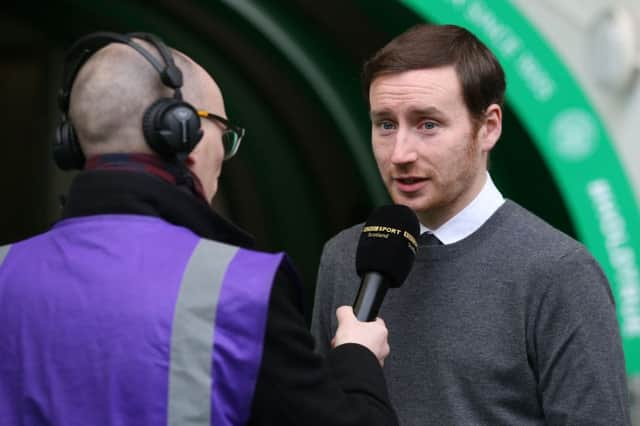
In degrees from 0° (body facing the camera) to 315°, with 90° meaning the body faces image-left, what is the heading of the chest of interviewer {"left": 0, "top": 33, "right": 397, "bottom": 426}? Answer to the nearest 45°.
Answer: approximately 225°

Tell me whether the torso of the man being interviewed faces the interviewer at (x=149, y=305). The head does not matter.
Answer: yes

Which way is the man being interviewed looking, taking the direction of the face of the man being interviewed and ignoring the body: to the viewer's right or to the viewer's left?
to the viewer's left

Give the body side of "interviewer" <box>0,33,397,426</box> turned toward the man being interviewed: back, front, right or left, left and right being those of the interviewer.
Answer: front

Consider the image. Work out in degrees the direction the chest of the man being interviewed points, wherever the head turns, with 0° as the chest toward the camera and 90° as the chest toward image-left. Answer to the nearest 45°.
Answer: approximately 45°

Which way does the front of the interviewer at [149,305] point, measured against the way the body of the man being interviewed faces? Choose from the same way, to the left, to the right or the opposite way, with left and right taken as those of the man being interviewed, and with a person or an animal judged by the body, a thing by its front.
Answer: the opposite way
